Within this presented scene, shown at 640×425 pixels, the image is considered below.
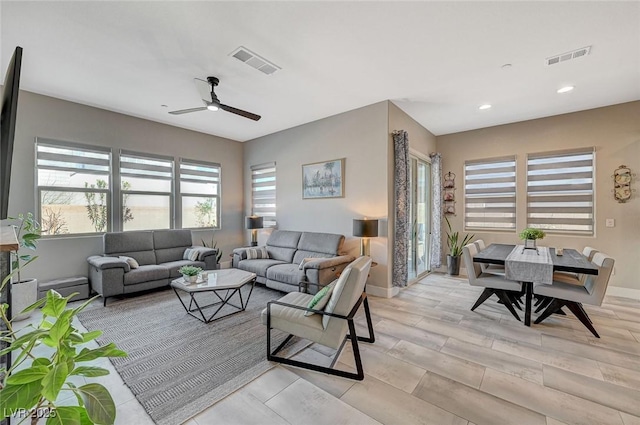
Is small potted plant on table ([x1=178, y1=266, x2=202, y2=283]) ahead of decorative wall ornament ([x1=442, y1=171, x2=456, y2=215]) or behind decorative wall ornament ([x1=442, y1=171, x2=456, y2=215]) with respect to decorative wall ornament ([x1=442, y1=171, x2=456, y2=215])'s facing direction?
ahead

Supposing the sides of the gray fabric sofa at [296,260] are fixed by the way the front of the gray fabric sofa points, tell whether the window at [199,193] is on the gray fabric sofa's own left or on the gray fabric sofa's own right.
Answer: on the gray fabric sofa's own right

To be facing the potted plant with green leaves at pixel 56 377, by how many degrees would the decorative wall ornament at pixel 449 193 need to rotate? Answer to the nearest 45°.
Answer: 0° — it already faces it

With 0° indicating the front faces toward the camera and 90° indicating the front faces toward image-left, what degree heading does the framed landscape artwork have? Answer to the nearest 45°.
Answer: approximately 45°

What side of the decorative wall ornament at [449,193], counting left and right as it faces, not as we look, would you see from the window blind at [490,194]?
left

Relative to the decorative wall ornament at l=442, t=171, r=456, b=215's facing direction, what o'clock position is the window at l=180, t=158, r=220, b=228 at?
The window is roughly at 2 o'clock from the decorative wall ornament.

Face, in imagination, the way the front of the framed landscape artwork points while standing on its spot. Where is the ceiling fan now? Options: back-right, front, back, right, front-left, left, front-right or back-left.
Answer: front

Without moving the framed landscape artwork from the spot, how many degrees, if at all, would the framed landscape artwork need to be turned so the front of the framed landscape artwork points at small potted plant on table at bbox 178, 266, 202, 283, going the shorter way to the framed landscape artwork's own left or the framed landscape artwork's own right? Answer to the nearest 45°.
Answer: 0° — it already faces it

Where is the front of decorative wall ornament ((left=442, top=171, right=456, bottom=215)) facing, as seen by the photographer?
facing the viewer

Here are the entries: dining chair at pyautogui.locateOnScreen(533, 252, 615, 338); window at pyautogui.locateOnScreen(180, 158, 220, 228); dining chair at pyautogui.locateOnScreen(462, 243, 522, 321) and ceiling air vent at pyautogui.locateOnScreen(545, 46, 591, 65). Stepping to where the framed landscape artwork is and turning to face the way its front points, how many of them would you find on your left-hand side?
3
